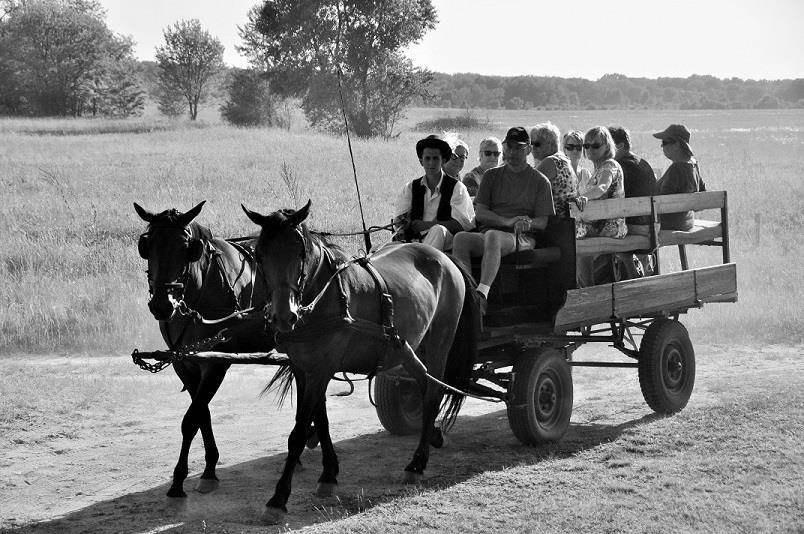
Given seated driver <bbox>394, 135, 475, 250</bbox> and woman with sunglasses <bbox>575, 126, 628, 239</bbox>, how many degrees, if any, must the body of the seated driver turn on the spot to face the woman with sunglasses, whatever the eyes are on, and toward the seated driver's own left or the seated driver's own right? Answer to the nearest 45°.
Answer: approximately 135° to the seated driver's own left

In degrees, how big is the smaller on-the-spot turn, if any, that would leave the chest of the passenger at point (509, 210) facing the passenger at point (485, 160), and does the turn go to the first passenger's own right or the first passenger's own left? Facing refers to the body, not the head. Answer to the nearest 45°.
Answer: approximately 180°

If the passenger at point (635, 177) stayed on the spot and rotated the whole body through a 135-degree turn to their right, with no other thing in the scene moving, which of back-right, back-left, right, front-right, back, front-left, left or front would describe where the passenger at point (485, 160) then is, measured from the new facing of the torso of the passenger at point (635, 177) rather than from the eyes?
back-left

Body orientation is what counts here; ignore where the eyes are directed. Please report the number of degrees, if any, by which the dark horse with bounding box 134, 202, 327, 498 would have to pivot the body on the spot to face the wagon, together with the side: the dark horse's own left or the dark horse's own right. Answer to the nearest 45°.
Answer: approximately 135° to the dark horse's own left

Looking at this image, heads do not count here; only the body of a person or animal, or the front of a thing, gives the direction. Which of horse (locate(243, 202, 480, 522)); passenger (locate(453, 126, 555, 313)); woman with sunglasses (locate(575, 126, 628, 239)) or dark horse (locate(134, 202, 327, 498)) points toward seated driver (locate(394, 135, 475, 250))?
the woman with sunglasses

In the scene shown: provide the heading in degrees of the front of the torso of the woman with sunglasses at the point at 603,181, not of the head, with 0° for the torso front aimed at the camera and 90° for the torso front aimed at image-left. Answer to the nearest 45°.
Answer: approximately 45°

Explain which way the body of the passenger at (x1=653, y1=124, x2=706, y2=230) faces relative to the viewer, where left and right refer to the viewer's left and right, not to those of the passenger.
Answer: facing to the left of the viewer

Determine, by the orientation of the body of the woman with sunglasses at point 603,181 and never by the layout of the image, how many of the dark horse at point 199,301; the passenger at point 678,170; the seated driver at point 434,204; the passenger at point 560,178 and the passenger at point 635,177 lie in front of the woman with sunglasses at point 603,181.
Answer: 3
